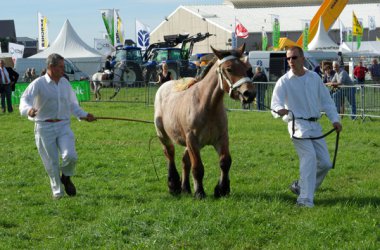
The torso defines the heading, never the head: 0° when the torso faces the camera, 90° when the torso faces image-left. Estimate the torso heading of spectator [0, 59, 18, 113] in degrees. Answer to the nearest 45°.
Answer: approximately 0°

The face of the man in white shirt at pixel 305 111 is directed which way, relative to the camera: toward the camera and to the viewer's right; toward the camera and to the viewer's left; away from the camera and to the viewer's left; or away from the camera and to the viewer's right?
toward the camera and to the viewer's left

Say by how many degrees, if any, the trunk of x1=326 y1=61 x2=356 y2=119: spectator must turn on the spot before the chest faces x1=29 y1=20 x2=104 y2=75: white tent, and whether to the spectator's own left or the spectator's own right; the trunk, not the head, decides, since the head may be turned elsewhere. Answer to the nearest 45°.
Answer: approximately 90° to the spectator's own right

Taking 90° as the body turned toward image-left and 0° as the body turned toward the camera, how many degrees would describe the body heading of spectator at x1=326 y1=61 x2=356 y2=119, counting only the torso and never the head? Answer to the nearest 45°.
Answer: approximately 45°

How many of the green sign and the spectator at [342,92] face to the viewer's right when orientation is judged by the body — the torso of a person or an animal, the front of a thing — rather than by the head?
0

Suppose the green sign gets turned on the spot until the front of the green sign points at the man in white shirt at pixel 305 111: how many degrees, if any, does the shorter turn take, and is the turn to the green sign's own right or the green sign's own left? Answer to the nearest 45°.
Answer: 0° — it already faces them

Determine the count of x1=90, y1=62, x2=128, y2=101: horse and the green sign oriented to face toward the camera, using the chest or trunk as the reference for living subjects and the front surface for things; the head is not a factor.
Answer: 1

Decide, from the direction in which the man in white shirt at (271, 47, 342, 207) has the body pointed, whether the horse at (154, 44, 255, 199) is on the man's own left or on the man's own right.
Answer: on the man's own right

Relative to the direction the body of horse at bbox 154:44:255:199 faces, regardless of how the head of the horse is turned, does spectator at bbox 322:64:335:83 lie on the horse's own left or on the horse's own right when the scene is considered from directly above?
on the horse's own left

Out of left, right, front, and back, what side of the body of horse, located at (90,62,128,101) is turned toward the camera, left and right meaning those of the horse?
right

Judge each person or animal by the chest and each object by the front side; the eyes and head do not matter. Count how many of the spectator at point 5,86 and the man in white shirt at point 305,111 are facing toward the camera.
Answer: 2

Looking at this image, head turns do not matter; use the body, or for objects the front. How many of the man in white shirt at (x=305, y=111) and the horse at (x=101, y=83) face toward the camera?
1

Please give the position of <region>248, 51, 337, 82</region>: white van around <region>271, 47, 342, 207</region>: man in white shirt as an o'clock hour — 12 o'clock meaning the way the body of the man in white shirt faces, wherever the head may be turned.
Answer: The white van is roughly at 6 o'clock from the man in white shirt.
